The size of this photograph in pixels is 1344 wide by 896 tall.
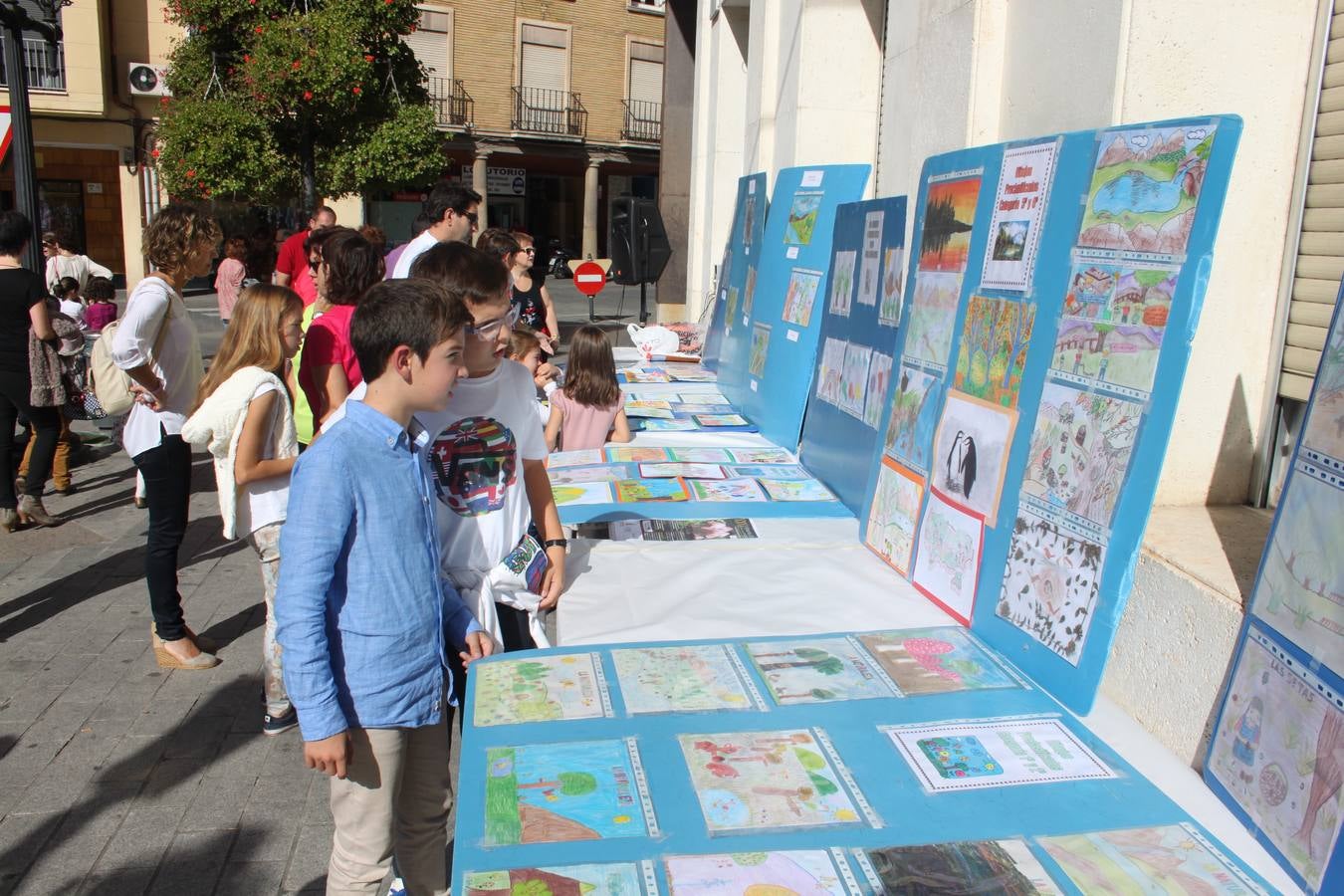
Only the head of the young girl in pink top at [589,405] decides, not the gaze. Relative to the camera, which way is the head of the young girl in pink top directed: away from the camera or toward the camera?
away from the camera

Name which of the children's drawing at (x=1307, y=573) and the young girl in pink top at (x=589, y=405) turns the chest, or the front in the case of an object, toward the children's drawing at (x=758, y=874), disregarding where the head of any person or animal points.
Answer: the children's drawing at (x=1307, y=573)

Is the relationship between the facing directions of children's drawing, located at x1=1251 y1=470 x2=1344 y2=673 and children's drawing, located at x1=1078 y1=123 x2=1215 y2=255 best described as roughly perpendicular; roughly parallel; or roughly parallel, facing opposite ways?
roughly parallel

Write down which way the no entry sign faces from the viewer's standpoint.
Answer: facing the viewer

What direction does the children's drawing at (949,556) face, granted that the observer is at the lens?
facing the viewer and to the left of the viewer

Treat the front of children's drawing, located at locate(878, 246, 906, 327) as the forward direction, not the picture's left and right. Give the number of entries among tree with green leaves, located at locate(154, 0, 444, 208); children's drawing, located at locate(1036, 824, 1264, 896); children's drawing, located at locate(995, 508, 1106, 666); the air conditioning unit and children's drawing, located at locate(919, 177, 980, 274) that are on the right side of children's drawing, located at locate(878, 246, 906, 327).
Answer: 2

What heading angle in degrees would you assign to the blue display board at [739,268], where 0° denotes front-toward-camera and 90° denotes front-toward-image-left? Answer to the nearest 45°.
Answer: approximately 45°

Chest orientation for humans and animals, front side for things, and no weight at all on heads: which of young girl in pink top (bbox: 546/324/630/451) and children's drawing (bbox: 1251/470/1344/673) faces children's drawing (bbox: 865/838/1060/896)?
children's drawing (bbox: 1251/470/1344/673)

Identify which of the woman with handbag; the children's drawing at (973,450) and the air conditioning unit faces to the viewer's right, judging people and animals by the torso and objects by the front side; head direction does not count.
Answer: the woman with handbag

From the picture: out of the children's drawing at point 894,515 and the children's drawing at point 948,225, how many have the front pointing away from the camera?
0

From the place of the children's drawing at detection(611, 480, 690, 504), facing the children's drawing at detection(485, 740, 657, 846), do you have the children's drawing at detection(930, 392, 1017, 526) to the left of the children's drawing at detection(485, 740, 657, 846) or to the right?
left

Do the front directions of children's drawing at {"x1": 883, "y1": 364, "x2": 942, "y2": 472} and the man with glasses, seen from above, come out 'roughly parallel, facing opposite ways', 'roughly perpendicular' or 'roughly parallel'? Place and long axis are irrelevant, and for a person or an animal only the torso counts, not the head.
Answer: roughly parallel, facing opposite ways

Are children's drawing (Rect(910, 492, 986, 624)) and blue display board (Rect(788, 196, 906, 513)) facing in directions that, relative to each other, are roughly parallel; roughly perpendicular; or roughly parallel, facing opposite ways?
roughly parallel

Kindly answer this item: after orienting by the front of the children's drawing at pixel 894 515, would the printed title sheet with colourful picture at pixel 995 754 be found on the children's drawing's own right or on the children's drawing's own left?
on the children's drawing's own left

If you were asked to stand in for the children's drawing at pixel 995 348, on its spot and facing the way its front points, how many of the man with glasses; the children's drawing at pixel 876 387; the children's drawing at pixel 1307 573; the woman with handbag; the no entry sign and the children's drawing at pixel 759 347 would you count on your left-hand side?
1

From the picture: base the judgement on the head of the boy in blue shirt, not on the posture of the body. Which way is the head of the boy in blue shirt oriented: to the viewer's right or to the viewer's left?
to the viewer's right

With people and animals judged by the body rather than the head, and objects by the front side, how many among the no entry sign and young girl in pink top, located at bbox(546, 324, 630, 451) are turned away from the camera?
1

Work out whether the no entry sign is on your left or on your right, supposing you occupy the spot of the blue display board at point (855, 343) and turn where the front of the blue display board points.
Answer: on your right
